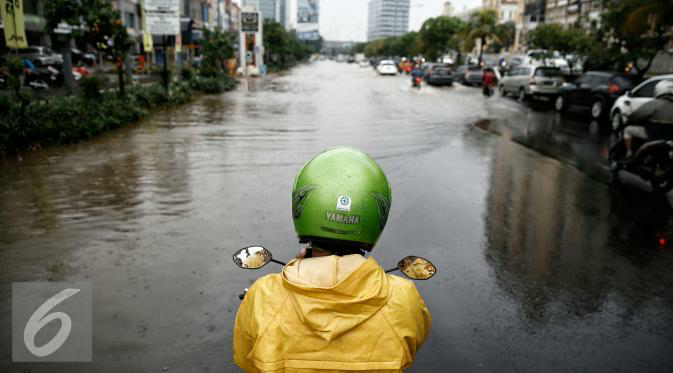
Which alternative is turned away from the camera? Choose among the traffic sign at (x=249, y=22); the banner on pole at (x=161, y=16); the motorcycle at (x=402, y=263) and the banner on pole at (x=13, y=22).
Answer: the motorcycle

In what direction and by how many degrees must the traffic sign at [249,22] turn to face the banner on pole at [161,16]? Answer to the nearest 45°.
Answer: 0° — it already faces it

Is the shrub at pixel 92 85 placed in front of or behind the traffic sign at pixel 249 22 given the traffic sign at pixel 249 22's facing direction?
in front

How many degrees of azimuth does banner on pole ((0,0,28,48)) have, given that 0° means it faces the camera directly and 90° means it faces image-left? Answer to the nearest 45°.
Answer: approximately 0°

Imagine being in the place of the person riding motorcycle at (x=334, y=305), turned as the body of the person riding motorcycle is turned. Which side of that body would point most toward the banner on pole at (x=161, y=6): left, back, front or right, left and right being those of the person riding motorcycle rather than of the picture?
front

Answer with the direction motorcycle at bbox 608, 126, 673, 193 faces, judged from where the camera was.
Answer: facing away from the viewer and to the left of the viewer

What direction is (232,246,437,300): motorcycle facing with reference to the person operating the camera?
facing away from the viewer

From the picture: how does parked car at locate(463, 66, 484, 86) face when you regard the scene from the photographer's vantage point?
facing away from the viewer

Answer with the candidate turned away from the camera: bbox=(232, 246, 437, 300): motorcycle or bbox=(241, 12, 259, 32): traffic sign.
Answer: the motorcycle

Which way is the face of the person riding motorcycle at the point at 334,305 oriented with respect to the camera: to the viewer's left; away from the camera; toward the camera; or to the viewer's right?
away from the camera

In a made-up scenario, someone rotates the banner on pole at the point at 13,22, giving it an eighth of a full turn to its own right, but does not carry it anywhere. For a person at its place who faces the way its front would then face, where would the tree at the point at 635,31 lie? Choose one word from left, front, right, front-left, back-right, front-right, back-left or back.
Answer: back-left

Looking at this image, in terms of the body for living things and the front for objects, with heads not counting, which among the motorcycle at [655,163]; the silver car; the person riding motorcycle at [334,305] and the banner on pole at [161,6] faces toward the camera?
the banner on pole

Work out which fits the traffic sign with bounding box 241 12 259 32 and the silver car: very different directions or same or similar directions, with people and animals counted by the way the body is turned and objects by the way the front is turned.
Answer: very different directions

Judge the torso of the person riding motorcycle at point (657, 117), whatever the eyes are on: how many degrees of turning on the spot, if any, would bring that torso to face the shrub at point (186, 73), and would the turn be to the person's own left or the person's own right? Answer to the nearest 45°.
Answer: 0° — they already face it

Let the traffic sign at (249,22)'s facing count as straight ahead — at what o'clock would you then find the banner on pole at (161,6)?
The banner on pole is roughly at 12 o'clock from the traffic sign.
